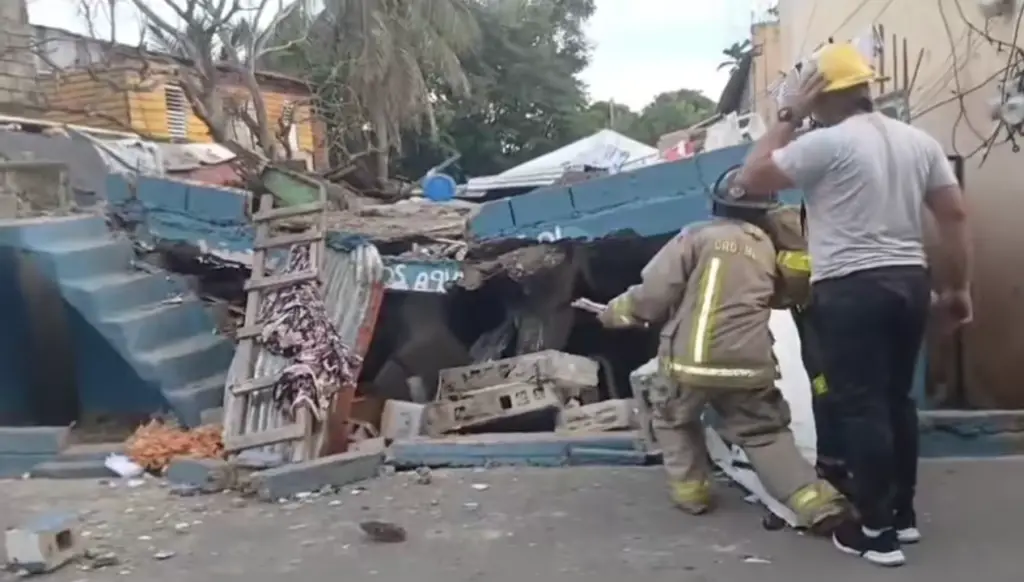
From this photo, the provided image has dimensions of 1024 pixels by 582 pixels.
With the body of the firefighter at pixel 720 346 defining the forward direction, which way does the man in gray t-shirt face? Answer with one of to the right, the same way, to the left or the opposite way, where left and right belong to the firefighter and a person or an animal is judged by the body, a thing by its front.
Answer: the same way

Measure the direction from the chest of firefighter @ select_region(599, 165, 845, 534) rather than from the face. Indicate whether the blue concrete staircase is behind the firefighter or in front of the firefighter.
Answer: in front

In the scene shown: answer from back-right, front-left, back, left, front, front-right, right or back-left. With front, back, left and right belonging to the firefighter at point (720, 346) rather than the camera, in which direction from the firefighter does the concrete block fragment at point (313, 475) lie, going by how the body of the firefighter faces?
front-left

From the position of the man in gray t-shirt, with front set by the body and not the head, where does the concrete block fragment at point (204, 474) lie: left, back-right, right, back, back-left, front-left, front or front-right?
front-left

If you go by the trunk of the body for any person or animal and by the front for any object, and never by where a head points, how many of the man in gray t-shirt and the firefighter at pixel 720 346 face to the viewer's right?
0

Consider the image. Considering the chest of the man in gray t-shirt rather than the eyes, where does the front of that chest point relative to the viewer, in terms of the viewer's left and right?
facing away from the viewer and to the left of the viewer

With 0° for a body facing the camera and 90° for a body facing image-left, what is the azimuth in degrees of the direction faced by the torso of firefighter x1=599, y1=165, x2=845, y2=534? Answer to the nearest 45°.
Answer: approximately 135°

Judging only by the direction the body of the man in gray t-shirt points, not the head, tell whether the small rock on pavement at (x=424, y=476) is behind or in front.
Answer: in front

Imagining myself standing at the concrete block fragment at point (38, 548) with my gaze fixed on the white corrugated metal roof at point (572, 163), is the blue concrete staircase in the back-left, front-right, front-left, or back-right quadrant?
front-left
